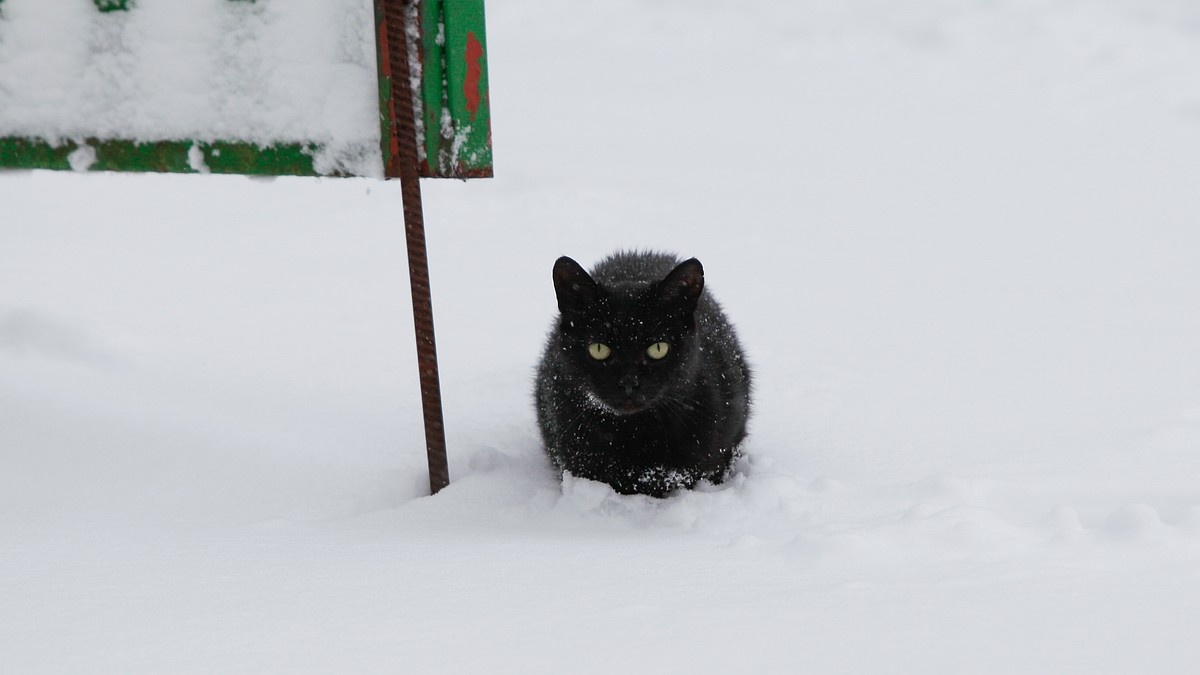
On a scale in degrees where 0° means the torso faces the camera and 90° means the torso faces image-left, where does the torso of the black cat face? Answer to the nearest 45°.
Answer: approximately 0°

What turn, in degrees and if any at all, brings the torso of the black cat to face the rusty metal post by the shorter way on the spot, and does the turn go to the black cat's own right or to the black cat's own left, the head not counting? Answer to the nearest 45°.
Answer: approximately 90° to the black cat's own right
